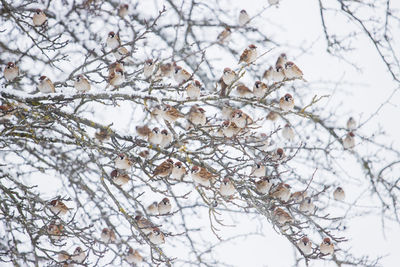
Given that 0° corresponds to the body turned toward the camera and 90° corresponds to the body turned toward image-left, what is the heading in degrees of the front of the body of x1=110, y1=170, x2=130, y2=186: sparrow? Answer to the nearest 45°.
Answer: approximately 45°

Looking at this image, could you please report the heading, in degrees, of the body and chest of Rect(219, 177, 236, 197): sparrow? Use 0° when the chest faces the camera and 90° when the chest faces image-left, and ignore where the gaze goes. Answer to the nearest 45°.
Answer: approximately 0°

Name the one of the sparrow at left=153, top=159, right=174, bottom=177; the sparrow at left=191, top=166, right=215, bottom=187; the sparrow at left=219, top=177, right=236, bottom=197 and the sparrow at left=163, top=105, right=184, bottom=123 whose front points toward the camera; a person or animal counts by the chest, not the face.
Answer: the sparrow at left=219, top=177, right=236, bottom=197

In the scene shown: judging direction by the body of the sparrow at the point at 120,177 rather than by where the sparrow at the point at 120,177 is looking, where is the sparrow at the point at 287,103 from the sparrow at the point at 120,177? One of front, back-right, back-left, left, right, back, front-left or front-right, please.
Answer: back-left
